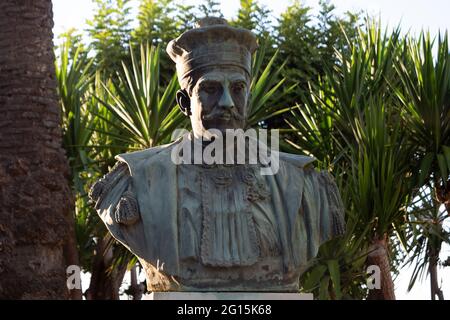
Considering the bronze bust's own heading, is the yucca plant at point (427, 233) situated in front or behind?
behind

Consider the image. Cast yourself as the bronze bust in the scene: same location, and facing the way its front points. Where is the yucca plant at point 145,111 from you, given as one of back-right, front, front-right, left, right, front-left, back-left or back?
back

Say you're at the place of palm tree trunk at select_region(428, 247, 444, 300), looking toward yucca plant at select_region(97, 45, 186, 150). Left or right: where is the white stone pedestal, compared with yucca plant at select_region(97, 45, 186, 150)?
left

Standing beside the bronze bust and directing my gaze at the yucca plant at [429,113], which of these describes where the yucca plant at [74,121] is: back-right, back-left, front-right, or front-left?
front-left

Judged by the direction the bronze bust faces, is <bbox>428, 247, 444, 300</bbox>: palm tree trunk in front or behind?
behind

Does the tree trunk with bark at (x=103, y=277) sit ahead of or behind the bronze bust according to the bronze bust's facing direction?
behind

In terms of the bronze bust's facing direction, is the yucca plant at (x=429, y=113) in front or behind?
behind

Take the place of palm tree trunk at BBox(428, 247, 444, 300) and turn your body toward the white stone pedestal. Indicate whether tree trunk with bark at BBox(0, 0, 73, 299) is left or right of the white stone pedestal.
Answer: right

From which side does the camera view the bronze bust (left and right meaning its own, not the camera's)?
front

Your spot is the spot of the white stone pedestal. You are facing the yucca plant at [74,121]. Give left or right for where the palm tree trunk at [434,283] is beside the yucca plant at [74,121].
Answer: right

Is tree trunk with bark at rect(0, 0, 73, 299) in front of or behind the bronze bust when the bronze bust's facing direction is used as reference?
behind

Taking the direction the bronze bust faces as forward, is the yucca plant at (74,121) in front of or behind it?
behind
